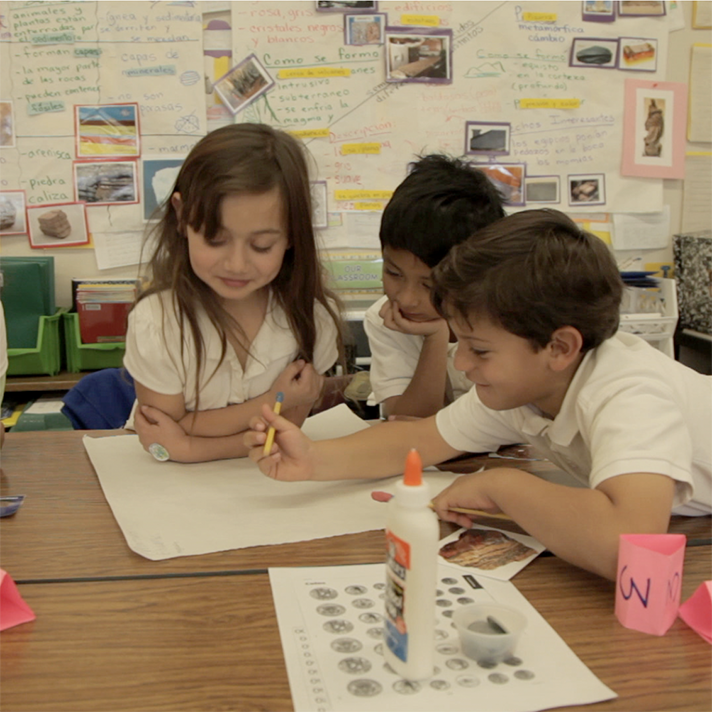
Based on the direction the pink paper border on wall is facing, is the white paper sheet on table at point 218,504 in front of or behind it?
in front

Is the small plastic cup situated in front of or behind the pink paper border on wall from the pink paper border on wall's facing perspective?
in front

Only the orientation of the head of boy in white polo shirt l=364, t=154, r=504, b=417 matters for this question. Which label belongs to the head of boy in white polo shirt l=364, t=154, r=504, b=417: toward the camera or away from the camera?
toward the camera

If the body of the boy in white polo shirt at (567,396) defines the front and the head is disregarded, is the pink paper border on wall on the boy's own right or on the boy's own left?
on the boy's own right

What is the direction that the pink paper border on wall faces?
toward the camera

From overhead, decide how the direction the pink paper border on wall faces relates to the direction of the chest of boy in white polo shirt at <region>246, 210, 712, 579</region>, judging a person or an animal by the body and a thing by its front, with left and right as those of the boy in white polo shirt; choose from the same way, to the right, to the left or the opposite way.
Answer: to the left

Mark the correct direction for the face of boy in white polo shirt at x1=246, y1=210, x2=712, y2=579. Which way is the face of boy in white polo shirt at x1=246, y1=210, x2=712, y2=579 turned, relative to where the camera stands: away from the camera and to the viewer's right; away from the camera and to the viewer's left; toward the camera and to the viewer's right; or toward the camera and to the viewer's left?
toward the camera and to the viewer's left

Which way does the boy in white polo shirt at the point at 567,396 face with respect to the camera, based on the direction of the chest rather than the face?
to the viewer's left

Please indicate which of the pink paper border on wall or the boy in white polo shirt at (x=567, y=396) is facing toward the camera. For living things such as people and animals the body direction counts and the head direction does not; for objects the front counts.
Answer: the pink paper border on wall

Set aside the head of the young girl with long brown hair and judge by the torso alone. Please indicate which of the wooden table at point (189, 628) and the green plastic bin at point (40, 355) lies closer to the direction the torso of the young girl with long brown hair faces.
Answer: the wooden table

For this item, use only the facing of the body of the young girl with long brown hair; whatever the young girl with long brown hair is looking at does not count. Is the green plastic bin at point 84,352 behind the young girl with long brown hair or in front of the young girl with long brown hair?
behind

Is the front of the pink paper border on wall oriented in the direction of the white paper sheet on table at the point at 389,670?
yes

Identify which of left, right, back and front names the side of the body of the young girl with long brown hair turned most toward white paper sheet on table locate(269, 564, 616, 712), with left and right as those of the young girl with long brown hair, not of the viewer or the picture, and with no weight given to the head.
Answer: front

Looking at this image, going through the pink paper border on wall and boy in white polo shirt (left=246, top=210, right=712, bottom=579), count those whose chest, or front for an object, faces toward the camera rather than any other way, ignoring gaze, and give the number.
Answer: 1

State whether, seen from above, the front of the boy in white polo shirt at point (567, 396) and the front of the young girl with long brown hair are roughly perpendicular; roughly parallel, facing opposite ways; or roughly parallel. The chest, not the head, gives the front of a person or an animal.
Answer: roughly perpendicular

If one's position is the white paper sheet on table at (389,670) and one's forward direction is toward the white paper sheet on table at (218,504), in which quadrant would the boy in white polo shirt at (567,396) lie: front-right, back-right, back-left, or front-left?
front-right
